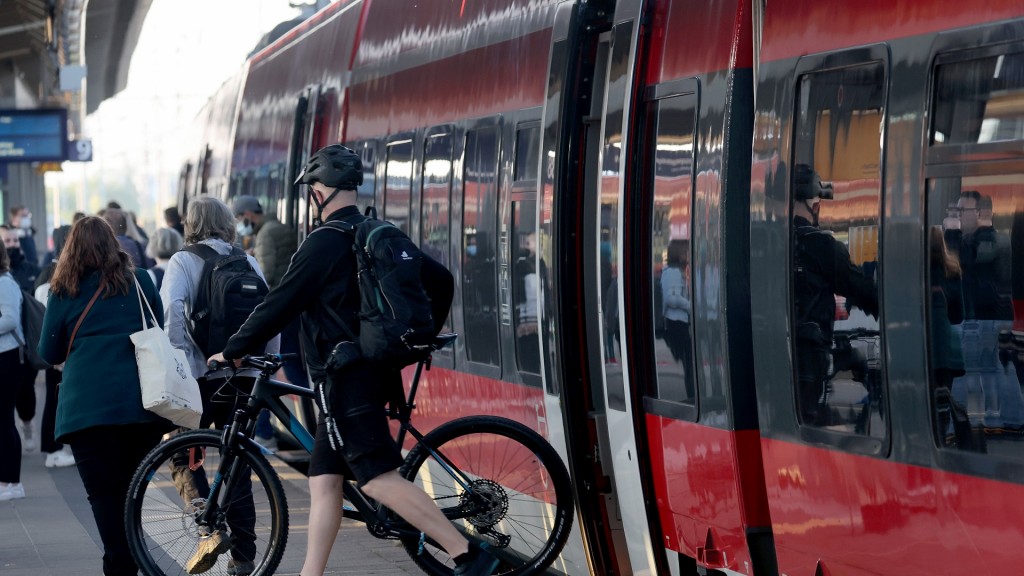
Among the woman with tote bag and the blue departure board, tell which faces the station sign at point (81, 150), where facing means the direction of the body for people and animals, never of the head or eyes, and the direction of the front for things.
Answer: the woman with tote bag

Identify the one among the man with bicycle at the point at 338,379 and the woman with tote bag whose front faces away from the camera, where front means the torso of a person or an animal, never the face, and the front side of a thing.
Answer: the woman with tote bag

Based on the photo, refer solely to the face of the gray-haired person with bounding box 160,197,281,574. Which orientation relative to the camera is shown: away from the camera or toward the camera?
away from the camera

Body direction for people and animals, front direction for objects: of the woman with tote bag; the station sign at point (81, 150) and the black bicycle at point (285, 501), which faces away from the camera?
the woman with tote bag

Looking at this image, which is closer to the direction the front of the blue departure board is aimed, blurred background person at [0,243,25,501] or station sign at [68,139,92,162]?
the blurred background person

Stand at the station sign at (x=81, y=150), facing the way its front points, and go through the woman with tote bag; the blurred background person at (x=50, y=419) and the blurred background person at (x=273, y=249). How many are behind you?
0

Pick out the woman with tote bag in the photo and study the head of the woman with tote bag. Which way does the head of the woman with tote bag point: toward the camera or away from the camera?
away from the camera

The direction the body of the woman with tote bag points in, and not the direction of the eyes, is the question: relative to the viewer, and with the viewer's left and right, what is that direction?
facing away from the viewer

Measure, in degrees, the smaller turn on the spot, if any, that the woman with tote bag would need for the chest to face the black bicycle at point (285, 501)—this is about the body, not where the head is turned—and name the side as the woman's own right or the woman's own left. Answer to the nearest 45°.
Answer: approximately 135° to the woman's own right

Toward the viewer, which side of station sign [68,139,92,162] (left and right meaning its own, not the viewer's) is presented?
front

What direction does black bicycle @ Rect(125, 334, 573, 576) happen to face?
to the viewer's left

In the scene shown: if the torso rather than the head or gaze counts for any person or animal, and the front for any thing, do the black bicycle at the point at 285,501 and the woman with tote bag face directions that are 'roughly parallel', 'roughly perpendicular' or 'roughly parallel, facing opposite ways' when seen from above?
roughly perpendicular
